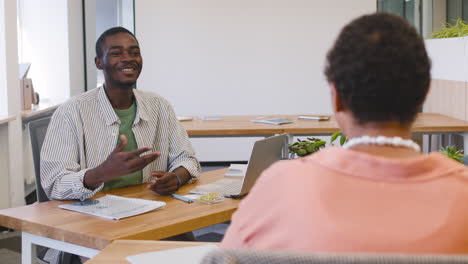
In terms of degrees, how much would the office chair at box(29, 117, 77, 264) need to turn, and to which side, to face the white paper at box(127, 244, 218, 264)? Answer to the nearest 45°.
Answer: approximately 45° to its right

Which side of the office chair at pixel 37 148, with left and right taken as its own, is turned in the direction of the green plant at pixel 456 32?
left

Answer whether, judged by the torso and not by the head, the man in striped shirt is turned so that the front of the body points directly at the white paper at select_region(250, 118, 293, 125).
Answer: no

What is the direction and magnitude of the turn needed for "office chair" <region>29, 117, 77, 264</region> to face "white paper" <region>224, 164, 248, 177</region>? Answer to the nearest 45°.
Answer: approximately 45° to its left

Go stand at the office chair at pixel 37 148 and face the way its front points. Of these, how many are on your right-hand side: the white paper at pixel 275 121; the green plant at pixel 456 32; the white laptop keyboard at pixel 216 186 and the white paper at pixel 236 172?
0

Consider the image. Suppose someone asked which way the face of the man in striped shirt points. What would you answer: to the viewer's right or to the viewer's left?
to the viewer's right

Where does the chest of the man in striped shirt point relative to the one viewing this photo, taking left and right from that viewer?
facing the viewer and to the right of the viewer

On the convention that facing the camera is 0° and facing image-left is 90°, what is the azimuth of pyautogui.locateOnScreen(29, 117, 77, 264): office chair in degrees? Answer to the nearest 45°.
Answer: approximately 315°

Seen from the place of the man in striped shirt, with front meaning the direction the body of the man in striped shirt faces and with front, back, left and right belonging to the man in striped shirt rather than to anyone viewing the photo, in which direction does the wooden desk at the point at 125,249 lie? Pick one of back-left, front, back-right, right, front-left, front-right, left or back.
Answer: front-right

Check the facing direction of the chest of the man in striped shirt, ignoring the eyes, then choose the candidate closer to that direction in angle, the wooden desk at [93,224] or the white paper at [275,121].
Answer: the wooden desk

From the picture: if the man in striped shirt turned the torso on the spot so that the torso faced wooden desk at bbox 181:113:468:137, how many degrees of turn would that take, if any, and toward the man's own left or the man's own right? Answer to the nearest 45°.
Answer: approximately 90° to the man's own left
